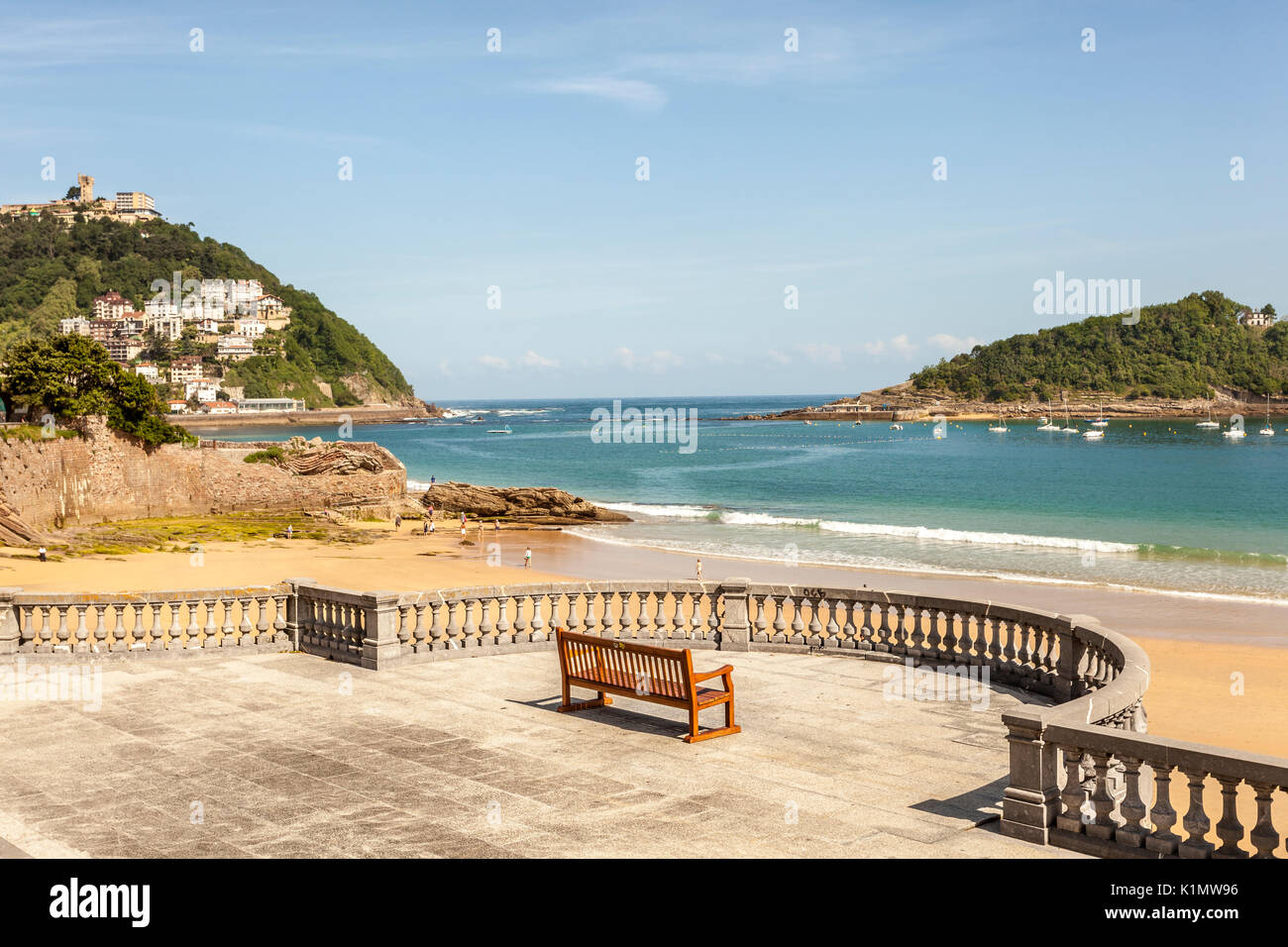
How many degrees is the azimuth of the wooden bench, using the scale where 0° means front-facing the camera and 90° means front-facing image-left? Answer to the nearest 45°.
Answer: approximately 225°
